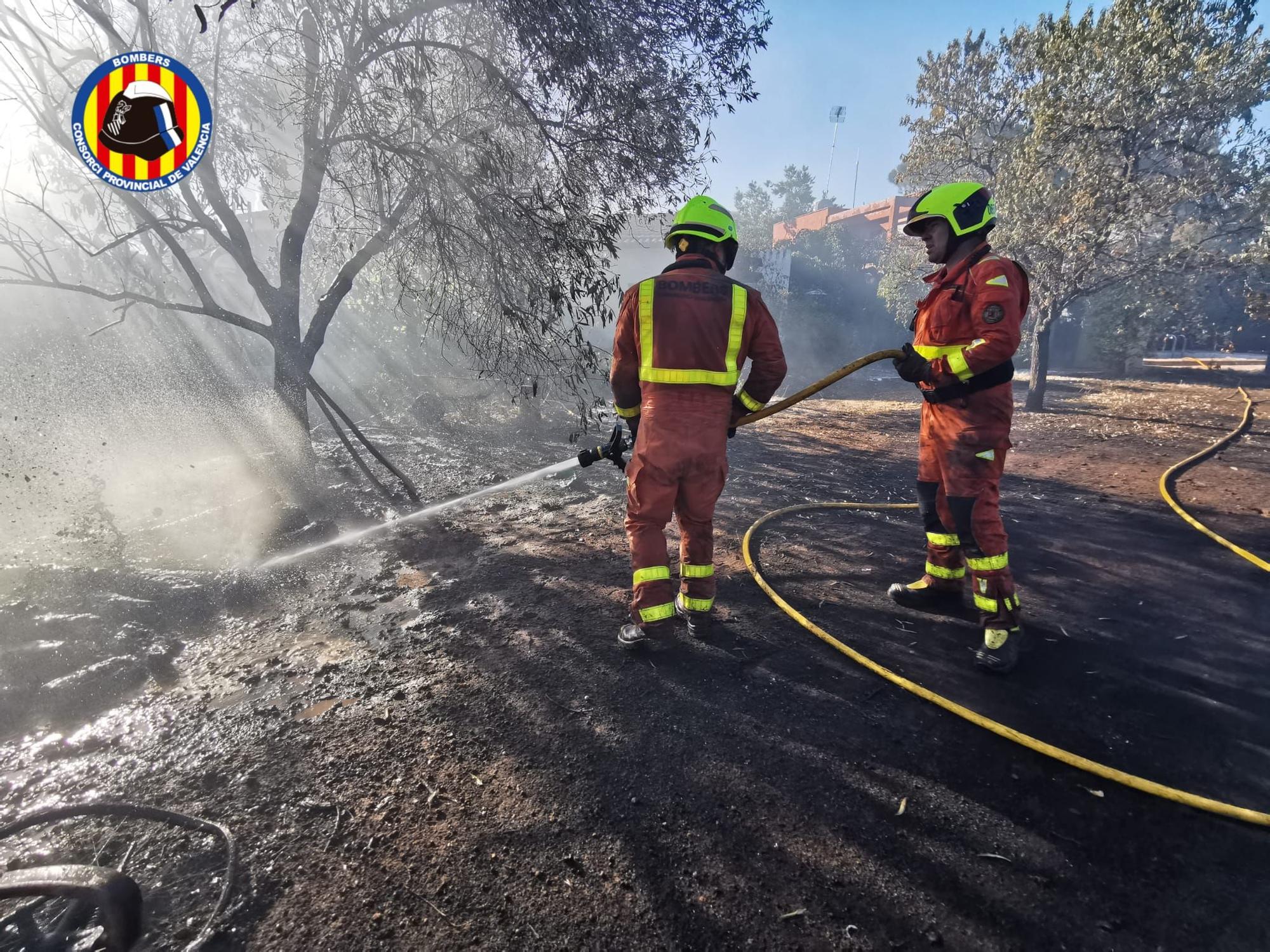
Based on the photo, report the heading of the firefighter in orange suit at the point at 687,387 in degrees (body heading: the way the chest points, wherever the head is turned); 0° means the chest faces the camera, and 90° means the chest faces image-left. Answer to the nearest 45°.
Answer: approximately 180°

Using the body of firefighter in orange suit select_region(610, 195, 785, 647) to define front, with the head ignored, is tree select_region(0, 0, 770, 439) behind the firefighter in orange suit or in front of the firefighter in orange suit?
in front

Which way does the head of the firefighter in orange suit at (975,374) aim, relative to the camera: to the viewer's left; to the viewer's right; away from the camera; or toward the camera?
to the viewer's left

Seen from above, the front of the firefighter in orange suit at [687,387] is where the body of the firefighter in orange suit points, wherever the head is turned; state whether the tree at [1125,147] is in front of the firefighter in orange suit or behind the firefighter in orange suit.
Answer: in front

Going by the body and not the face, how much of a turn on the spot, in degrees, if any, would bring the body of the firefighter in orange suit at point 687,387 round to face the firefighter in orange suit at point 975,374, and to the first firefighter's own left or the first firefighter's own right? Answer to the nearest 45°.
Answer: approximately 90° to the first firefighter's own right

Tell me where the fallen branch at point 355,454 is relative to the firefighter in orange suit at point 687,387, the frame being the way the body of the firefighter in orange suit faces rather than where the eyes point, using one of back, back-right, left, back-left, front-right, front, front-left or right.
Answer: front-left
